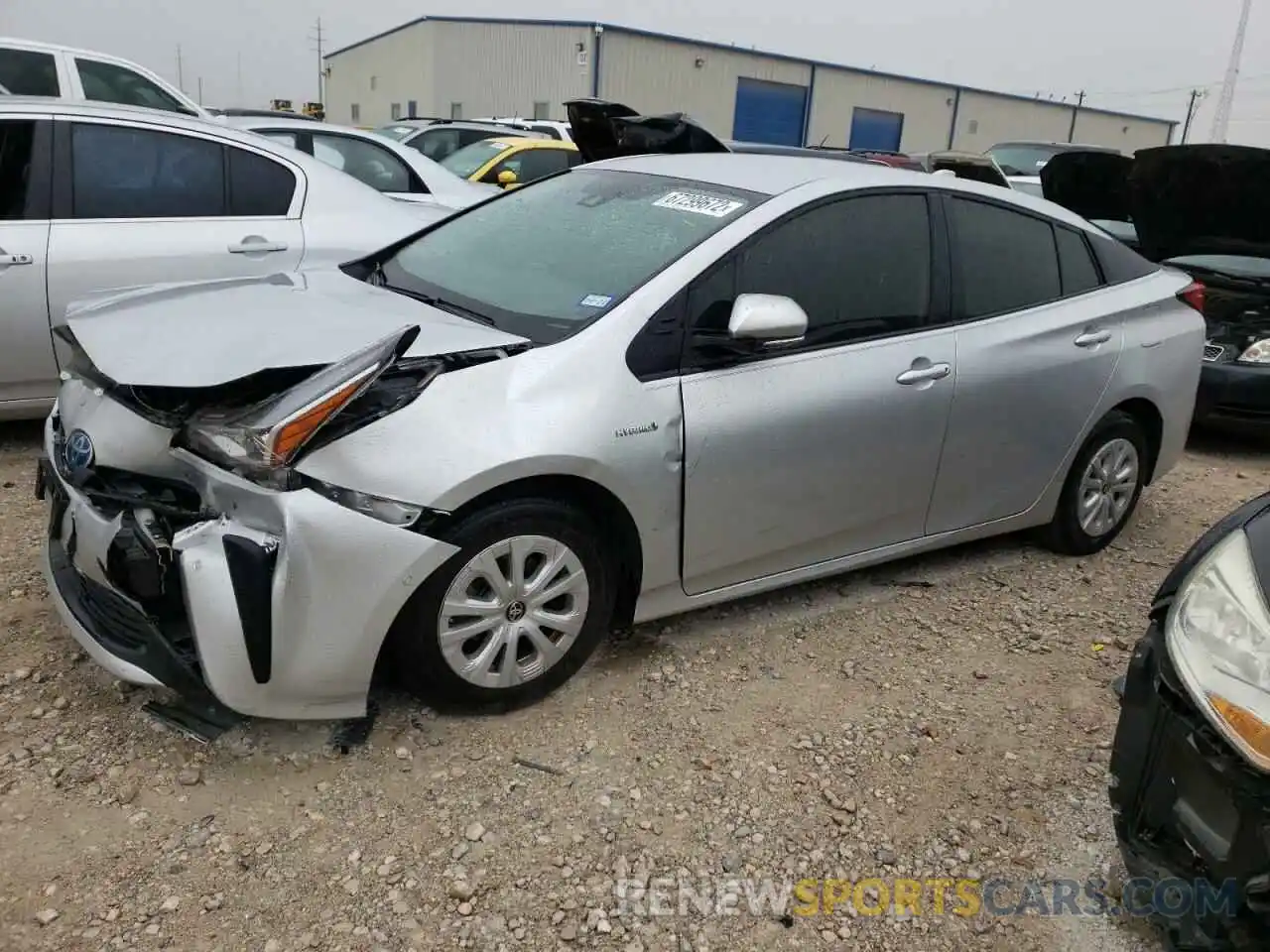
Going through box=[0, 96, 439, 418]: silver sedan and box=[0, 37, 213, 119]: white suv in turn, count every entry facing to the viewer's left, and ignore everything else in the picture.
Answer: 1

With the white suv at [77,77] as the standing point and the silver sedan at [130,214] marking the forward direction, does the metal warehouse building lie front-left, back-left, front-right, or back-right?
back-left

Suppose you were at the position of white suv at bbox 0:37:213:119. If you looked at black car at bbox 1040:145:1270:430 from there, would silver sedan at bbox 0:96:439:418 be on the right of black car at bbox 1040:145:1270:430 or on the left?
right

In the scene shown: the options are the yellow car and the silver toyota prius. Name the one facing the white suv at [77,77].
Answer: the yellow car

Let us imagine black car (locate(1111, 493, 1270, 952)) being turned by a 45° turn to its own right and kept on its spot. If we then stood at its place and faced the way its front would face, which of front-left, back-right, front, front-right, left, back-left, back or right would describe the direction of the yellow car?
front-right

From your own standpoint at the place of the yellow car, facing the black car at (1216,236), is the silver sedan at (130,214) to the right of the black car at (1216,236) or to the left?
right

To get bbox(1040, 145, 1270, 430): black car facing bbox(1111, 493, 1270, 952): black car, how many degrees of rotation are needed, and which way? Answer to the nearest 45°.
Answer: approximately 45° to its left

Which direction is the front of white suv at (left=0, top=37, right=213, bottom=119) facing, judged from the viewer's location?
facing to the right of the viewer

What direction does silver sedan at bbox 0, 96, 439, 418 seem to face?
to the viewer's left

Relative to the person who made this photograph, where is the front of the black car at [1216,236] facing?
facing the viewer and to the left of the viewer

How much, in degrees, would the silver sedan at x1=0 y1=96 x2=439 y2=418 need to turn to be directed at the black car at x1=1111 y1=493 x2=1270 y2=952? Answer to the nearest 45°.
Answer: approximately 135° to its left

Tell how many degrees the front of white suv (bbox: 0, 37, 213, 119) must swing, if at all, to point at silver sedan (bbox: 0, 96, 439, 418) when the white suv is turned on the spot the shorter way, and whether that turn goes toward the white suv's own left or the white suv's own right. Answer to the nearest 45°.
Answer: approximately 90° to the white suv's own right

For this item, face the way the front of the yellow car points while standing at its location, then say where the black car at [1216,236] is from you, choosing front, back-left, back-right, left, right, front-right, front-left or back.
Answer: left
